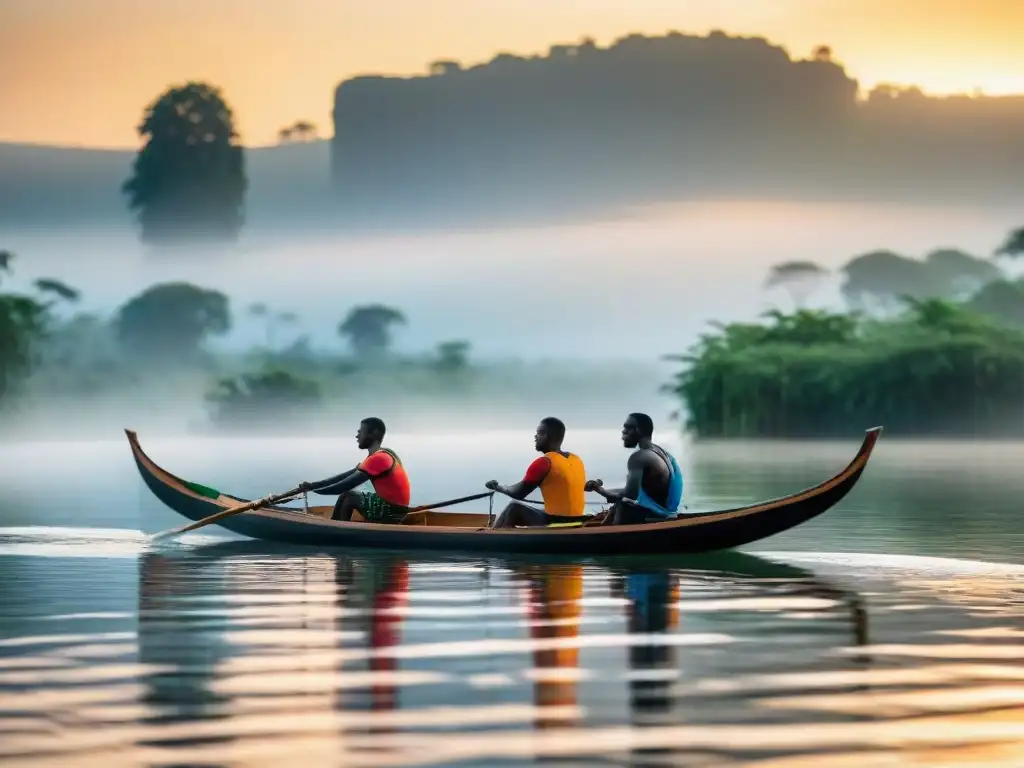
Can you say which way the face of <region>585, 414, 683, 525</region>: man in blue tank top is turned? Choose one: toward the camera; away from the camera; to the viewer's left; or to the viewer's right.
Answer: to the viewer's left

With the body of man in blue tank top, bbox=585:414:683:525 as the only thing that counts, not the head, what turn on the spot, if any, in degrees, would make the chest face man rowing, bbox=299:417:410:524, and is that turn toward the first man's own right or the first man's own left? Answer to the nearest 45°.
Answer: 0° — they already face them

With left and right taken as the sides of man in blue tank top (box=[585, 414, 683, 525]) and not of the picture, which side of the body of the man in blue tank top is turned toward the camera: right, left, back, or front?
left

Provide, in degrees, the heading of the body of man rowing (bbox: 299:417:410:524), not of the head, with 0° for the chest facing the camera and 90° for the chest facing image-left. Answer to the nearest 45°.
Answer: approximately 90°

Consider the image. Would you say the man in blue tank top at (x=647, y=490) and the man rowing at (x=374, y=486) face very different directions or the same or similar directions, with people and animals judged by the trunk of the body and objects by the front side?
same or similar directions

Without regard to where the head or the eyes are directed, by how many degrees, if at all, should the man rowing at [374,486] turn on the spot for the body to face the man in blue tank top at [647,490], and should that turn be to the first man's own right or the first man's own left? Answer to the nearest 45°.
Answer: approximately 135° to the first man's own left

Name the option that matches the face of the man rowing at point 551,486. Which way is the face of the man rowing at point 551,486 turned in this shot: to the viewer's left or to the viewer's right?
to the viewer's left

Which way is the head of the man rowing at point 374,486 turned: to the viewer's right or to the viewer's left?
to the viewer's left

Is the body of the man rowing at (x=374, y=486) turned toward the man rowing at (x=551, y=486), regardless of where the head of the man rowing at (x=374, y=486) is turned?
no

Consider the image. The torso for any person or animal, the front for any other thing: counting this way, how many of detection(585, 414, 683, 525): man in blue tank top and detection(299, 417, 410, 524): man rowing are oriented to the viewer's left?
2
